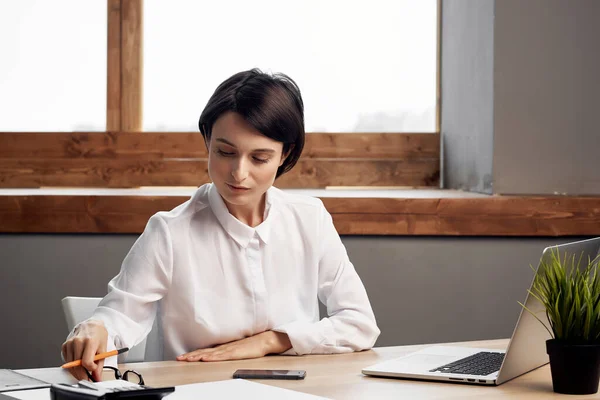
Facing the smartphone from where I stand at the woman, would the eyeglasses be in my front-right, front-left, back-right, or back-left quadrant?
front-right

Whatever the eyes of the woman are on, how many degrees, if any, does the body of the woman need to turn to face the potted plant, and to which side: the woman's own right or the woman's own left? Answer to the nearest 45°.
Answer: approximately 45° to the woman's own left

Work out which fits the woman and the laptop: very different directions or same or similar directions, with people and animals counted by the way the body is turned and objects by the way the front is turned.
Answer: very different directions

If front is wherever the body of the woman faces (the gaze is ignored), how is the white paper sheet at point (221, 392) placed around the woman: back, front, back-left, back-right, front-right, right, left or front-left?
front

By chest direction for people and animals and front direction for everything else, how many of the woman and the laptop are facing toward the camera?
1

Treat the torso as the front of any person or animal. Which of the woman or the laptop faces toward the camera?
the woman

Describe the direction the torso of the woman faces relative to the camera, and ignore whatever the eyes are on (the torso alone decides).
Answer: toward the camera
